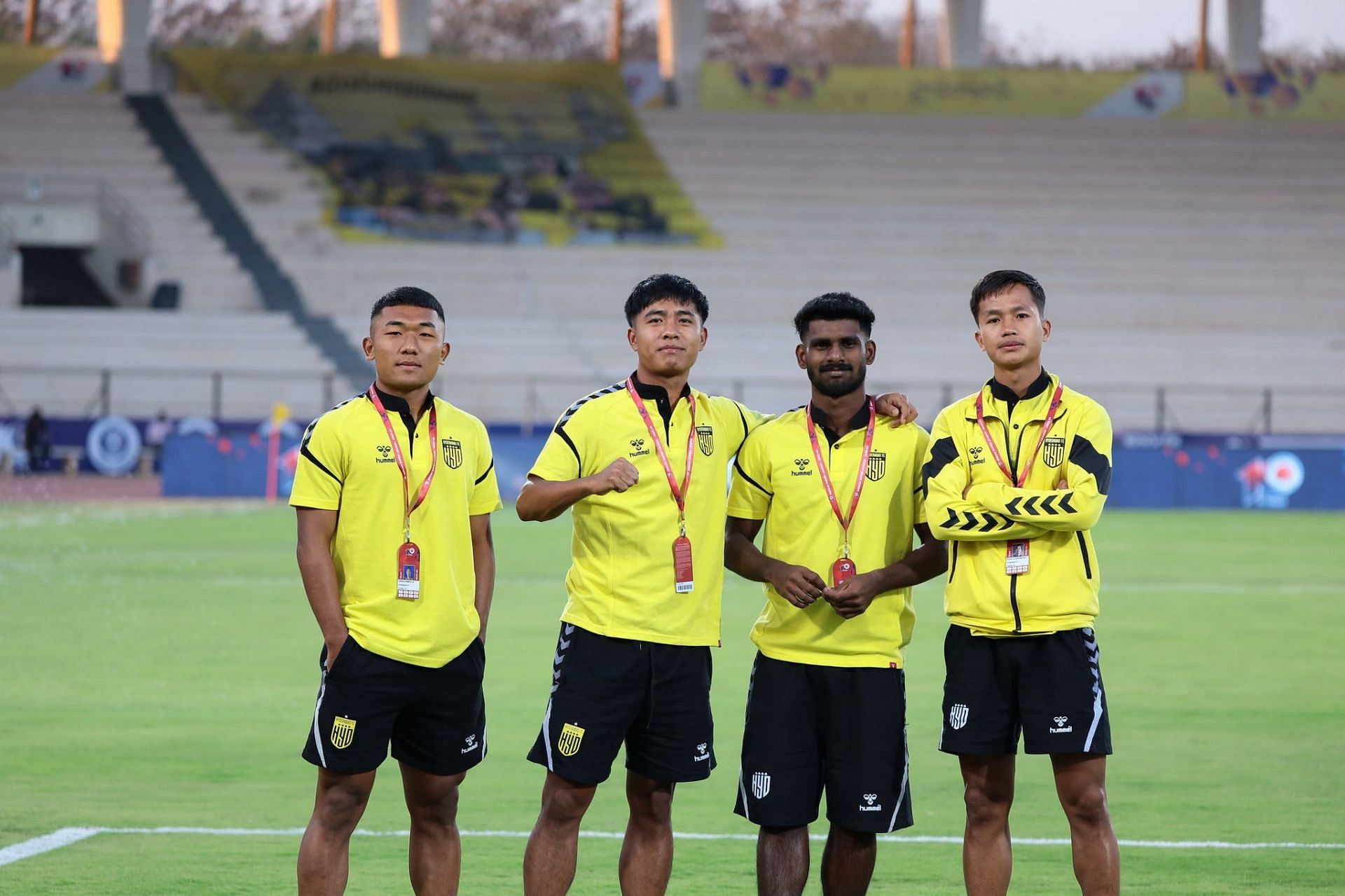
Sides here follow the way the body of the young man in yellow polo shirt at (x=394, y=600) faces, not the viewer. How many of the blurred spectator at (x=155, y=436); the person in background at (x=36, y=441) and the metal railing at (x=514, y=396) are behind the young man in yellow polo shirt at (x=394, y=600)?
3

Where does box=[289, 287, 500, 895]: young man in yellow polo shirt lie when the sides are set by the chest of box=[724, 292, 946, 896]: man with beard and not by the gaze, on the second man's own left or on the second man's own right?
on the second man's own right

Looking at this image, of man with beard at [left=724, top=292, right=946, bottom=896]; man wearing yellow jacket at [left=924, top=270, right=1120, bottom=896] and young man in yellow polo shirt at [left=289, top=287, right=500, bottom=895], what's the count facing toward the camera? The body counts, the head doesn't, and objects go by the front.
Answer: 3

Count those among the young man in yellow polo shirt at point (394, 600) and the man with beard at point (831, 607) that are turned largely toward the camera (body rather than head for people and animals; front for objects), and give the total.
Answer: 2

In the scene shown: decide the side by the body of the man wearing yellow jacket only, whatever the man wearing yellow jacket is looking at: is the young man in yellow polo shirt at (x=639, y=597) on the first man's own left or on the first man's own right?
on the first man's own right

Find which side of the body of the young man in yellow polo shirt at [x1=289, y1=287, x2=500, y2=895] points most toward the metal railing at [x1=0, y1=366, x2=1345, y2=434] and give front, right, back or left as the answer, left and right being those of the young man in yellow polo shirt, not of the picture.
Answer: back

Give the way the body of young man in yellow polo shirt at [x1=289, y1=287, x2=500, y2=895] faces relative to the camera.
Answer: toward the camera

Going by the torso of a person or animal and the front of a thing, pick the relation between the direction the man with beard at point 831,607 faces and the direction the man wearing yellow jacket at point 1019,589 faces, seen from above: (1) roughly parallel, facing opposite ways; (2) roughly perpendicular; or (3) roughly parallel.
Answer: roughly parallel

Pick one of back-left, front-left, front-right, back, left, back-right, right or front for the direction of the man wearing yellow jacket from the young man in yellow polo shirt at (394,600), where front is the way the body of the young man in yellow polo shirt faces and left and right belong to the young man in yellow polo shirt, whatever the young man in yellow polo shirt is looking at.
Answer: left

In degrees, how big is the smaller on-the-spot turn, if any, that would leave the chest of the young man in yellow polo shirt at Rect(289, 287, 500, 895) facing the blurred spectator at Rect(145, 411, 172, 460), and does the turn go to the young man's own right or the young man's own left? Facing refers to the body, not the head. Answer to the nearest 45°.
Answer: approximately 180°

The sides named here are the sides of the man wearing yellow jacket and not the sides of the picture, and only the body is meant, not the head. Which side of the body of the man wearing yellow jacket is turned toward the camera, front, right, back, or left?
front

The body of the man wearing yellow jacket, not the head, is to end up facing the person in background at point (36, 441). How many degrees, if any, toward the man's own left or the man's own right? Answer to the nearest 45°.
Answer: approximately 135° to the man's own right
